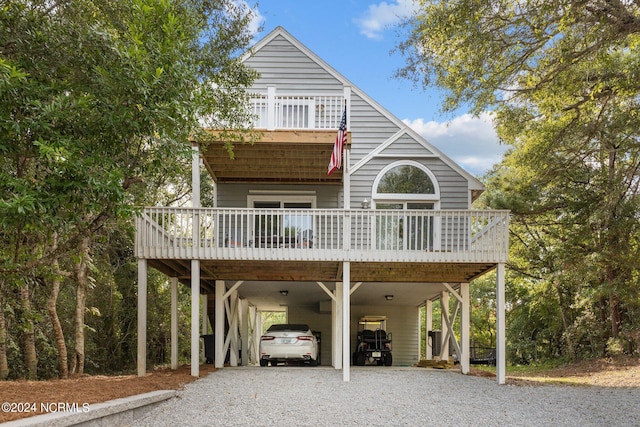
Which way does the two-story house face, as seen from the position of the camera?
facing the viewer

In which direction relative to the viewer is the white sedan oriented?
away from the camera

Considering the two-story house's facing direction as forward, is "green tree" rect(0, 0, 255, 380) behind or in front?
in front

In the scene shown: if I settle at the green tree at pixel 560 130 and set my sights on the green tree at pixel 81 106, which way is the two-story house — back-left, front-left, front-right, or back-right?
front-right

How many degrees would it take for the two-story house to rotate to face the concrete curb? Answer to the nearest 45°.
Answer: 0° — it already faces it

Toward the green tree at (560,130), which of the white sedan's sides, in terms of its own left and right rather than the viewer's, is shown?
right

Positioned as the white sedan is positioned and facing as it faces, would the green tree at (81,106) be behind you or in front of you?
behind
